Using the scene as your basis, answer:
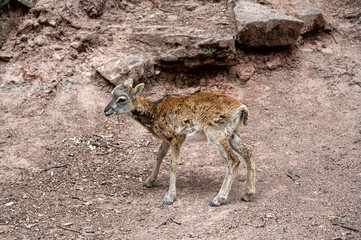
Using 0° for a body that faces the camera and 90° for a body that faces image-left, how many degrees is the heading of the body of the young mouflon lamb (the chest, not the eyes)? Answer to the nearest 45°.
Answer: approximately 90°

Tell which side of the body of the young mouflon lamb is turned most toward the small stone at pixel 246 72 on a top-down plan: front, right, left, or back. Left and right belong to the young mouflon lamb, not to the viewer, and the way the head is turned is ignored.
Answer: right

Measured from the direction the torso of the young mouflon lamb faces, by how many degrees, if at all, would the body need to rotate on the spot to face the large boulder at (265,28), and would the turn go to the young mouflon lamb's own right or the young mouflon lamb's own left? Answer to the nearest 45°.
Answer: approximately 135° to the young mouflon lamb's own right

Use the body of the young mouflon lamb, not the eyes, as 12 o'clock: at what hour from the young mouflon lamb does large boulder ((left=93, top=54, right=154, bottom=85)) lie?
The large boulder is roughly at 2 o'clock from the young mouflon lamb.

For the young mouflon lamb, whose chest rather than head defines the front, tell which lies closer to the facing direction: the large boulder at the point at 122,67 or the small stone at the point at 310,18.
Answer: the large boulder
